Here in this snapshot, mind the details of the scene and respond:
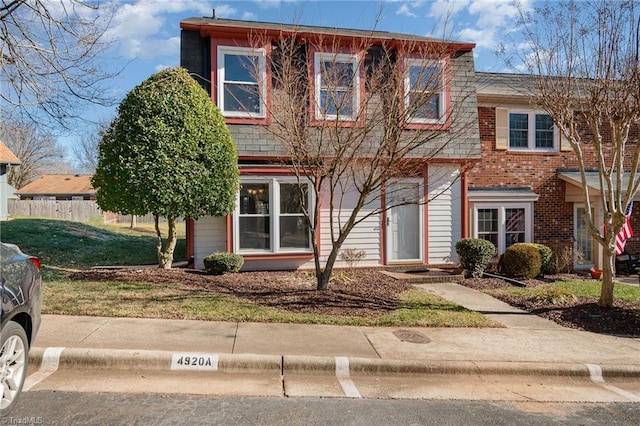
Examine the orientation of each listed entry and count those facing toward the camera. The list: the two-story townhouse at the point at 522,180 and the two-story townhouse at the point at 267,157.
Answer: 2

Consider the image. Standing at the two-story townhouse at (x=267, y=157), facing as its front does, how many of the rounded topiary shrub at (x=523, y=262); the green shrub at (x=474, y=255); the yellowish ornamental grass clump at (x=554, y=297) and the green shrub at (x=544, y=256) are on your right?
0

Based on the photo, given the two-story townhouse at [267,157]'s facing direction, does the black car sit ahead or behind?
ahead

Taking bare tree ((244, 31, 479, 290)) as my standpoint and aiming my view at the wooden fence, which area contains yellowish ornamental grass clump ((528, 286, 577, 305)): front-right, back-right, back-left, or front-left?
back-right

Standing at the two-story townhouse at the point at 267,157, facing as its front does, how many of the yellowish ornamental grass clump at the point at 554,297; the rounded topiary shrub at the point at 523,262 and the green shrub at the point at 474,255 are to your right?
0

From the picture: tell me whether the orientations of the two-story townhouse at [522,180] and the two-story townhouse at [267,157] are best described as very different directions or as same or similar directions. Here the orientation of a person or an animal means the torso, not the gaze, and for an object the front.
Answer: same or similar directions

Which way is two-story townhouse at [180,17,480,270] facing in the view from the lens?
facing the viewer

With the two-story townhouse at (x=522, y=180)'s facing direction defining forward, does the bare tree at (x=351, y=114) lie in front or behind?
in front

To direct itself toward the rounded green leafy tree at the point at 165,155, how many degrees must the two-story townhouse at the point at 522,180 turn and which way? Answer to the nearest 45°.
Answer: approximately 45° to its right

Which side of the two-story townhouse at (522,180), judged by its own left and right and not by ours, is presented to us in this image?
front

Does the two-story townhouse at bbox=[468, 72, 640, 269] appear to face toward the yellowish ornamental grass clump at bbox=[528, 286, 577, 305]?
yes

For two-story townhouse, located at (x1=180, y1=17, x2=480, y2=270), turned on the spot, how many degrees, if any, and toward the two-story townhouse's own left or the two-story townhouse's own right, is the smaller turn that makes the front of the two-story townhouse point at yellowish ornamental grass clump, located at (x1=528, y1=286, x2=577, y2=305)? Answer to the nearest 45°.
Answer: approximately 90° to the two-story townhouse's own left

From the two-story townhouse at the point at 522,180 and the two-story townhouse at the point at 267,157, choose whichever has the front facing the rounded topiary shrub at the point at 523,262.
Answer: the two-story townhouse at the point at 522,180

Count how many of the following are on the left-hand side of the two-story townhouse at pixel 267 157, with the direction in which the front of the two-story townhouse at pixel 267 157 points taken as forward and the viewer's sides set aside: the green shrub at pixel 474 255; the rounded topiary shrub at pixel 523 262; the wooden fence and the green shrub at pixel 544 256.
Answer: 3

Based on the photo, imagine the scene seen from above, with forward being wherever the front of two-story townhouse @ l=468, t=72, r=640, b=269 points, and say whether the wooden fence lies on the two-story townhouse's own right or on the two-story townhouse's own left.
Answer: on the two-story townhouse's own right
